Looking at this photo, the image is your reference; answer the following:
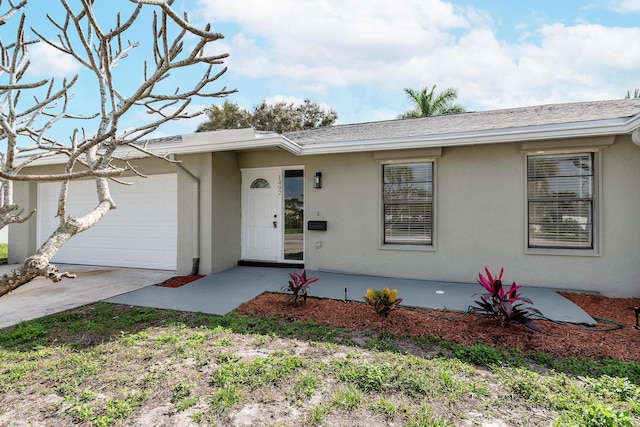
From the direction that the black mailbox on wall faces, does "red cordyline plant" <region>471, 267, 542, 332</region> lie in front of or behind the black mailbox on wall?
in front

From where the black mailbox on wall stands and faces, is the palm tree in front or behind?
behind

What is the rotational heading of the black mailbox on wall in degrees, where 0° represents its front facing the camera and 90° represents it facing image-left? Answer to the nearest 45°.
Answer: approximately 0°

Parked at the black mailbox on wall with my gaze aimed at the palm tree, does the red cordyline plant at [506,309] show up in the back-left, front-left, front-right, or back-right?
back-right

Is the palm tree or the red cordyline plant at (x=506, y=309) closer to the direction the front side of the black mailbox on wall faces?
the red cordyline plant

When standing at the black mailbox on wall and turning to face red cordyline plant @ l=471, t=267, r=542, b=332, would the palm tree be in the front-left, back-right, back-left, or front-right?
back-left
